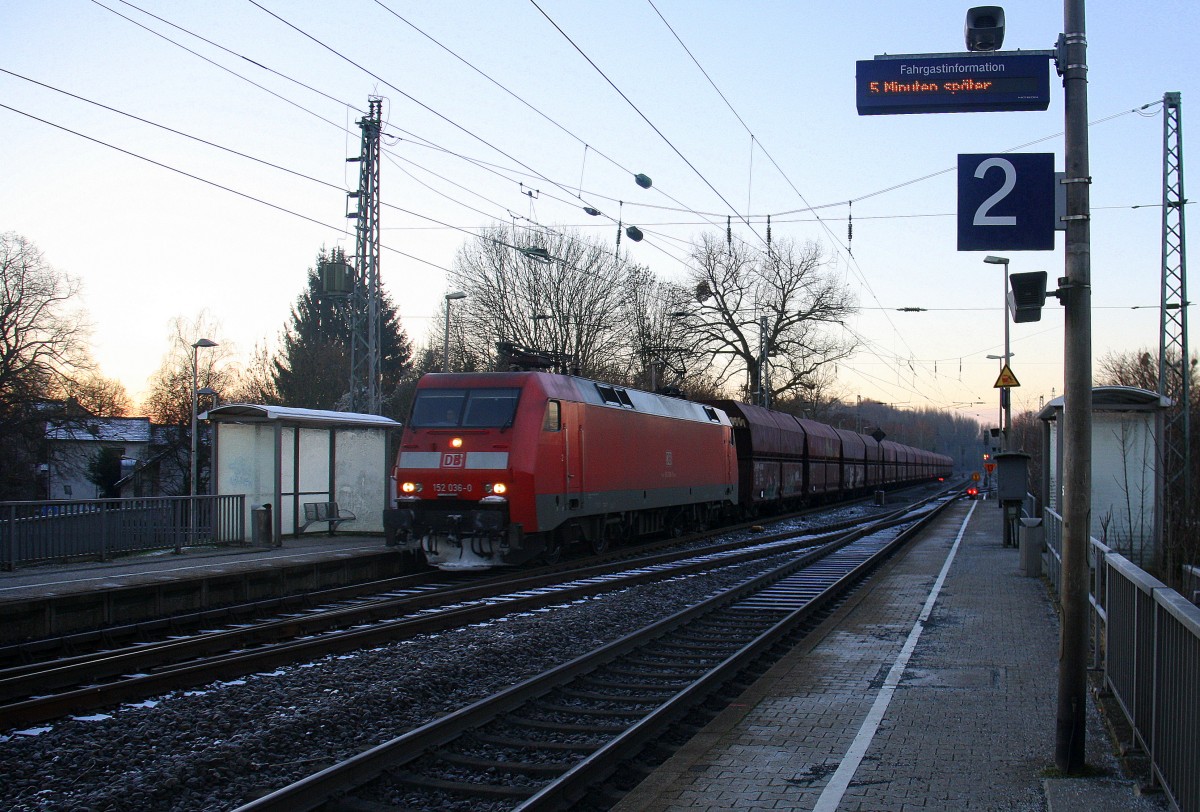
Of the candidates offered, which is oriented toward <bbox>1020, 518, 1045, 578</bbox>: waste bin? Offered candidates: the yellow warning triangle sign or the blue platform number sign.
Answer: the yellow warning triangle sign

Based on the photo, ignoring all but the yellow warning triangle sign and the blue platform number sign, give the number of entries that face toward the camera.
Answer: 2

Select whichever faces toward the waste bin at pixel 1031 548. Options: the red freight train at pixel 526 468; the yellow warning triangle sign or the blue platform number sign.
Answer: the yellow warning triangle sign

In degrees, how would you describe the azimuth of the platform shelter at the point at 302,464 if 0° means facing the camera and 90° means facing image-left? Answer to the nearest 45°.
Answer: approximately 315°

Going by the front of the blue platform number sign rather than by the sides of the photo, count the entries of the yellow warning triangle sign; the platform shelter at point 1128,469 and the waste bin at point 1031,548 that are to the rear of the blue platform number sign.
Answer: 3

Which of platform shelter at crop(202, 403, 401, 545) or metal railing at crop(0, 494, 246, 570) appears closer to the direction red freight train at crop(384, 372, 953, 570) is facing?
the metal railing

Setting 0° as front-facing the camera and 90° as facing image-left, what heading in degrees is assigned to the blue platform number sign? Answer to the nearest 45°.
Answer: approximately 0°

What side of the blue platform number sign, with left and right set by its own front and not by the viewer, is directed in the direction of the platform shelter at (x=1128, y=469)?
back

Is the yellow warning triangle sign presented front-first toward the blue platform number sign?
yes

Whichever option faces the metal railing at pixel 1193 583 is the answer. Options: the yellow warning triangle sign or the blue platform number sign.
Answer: the yellow warning triangle sign

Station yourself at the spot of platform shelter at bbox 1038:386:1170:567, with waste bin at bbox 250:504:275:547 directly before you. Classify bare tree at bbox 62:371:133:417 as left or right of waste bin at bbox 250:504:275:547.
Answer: right

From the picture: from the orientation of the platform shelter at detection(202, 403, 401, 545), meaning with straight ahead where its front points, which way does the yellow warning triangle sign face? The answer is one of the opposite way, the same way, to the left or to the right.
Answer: to the right
